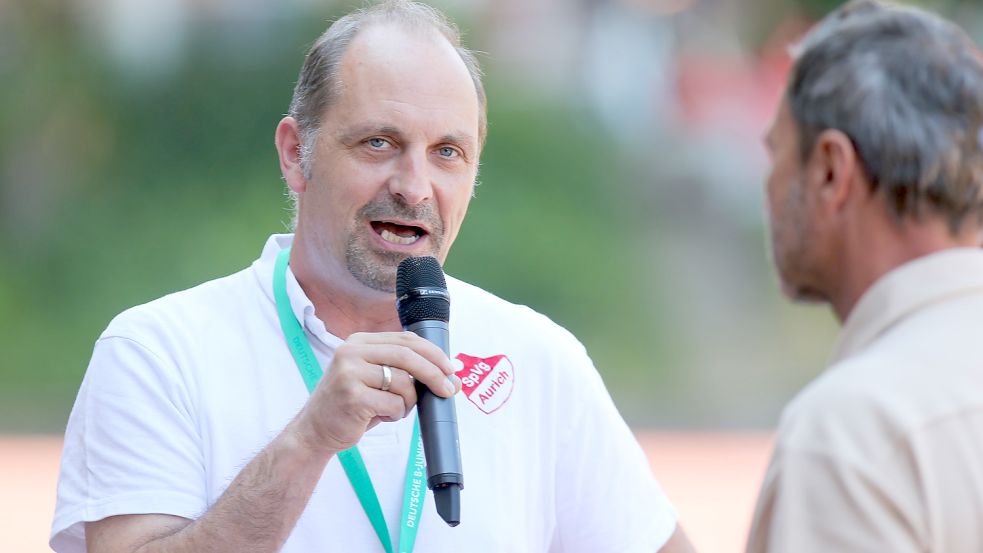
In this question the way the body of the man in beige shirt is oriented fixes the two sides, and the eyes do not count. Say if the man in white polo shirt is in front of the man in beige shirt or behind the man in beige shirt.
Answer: in front

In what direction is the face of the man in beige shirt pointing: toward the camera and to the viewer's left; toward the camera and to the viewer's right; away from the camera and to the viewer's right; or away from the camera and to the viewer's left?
away from the camera and to the viewer's left

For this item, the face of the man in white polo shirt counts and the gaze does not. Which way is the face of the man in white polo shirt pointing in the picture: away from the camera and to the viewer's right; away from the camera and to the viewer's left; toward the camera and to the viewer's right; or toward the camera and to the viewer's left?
toward the camera and to the viewer's right

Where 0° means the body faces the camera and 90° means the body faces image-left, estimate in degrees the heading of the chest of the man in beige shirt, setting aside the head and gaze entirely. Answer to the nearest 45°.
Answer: approximately 135°
